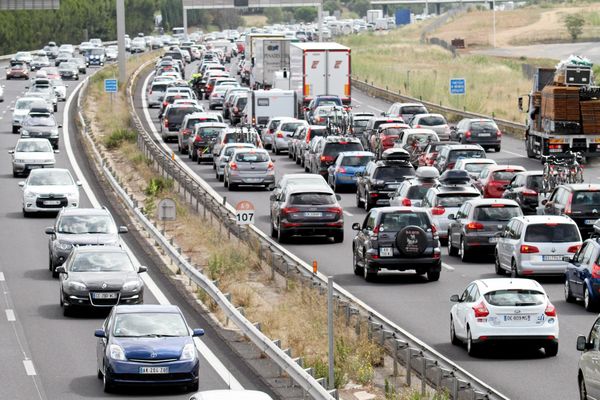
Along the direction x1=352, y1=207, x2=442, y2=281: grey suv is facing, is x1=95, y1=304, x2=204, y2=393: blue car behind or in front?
behind

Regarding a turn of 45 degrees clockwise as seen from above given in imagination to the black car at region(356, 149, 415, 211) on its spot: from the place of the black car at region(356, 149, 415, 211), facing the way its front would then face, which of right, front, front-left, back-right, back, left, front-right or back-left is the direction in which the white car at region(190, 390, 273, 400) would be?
back

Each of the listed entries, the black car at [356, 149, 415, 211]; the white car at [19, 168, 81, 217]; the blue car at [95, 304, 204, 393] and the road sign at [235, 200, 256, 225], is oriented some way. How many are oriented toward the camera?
3

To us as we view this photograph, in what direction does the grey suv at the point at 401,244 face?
facing away from the viewer

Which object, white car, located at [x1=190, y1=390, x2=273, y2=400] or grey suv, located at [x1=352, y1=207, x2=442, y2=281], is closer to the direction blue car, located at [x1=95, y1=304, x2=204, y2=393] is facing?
the white car

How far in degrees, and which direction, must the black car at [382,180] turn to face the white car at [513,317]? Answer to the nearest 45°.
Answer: approximately 135° to its left

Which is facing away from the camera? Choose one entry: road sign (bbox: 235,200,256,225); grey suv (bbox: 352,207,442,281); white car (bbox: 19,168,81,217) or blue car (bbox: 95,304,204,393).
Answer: the grey suv

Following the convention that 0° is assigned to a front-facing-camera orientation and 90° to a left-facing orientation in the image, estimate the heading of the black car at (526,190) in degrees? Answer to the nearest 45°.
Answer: approximately 135°
